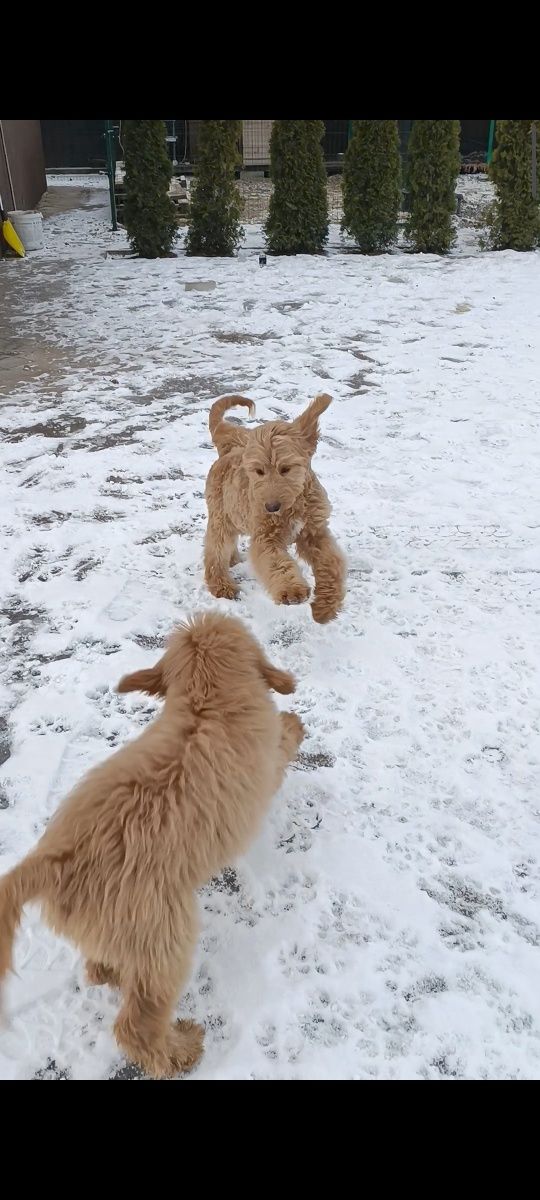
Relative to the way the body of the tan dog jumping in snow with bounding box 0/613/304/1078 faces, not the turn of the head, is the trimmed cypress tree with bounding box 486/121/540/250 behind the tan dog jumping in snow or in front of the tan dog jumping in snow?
in front

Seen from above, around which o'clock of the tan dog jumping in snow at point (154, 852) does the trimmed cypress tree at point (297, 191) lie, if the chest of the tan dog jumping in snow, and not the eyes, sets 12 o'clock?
The trimmed cypress tree is roughly at 11 o'clock from the tan dog jumping in snow.

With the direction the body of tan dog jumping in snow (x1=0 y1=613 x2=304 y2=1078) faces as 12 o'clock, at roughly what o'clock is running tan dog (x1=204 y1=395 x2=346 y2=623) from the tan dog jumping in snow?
The running tan dog is roughly at 11 o'clock from the tan dog jumping in snow.

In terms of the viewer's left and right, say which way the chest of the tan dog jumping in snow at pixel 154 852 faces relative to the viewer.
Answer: facing away from the viewer and to the right of the viewer

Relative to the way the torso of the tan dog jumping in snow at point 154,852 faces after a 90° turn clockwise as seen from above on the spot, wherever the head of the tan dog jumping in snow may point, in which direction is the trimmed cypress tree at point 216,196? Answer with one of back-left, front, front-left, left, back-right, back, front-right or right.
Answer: back-left

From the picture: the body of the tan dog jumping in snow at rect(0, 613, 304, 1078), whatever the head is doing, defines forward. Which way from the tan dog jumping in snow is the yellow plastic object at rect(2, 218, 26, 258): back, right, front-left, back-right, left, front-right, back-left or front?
front-left
